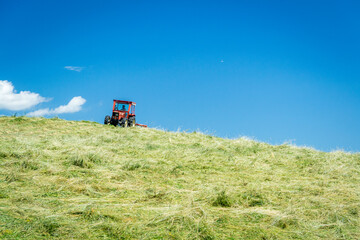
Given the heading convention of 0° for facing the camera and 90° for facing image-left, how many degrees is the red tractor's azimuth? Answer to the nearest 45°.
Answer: approximately 45°
